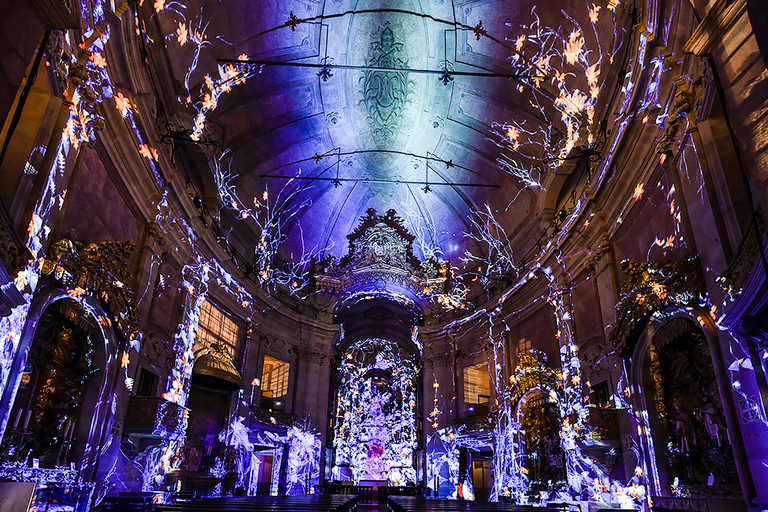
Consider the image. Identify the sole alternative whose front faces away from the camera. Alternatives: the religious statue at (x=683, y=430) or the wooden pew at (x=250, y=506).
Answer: the wooden pew

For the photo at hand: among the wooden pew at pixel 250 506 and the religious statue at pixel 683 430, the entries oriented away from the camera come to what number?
1

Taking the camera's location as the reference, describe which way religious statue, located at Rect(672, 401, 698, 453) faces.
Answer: facing the viewer and to the left of the viewer

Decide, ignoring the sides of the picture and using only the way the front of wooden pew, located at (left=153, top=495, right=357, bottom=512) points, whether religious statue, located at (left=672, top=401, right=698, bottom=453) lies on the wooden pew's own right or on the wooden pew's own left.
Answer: on the wooden pew's own right

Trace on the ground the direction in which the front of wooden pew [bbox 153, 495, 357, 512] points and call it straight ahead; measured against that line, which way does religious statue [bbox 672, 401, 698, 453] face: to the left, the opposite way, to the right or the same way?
to the left

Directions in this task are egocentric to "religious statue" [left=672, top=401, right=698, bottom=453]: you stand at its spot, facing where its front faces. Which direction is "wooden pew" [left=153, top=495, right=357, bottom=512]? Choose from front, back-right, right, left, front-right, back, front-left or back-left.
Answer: front

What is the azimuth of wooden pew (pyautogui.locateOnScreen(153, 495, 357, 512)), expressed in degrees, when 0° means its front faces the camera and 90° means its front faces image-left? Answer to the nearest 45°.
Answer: approximately 180°
